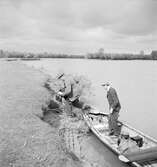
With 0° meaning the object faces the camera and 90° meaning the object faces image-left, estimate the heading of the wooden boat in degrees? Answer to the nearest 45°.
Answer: approximately 135°

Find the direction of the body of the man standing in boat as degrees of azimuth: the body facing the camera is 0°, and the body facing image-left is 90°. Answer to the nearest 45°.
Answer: approximately 90°
